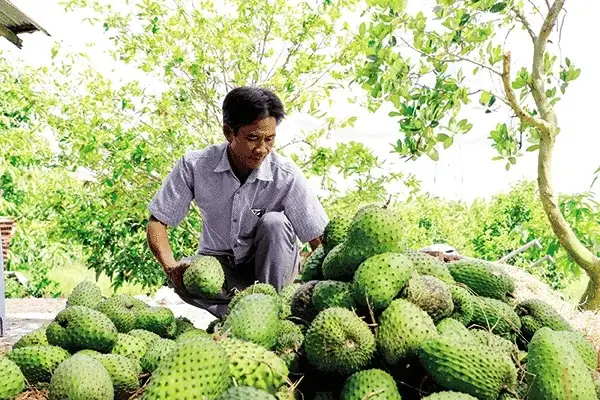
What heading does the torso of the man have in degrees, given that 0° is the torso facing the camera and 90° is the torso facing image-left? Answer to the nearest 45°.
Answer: approximately 0°

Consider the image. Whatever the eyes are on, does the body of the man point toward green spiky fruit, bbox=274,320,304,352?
yes

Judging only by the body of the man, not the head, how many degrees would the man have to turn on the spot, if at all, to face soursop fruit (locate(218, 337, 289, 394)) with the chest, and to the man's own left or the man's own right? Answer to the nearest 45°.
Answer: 0° — they already face it
